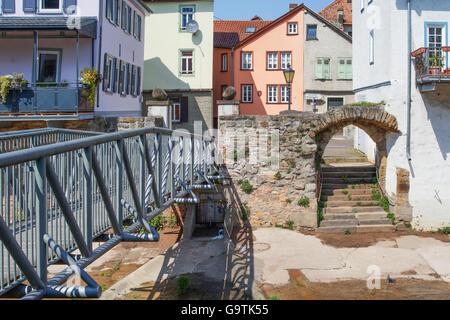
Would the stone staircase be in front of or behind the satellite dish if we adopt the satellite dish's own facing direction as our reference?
in front

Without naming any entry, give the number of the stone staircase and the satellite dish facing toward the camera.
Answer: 2

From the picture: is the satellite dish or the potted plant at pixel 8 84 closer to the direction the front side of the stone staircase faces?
the potted plant

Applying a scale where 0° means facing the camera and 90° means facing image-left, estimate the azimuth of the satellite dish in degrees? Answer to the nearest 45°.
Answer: approximately 0°

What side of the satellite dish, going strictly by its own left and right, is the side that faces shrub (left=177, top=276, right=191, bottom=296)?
front

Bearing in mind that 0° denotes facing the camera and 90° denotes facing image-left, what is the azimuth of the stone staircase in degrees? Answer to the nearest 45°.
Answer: approximately 0°

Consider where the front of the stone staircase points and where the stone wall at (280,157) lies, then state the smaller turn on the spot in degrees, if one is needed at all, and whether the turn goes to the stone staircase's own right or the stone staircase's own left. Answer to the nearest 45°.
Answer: approximately 45° to the stone staircase's own right

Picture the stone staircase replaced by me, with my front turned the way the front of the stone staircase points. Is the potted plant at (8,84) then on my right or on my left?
on my right

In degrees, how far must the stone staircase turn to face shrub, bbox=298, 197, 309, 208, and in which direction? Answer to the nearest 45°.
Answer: approximately 45° to its right

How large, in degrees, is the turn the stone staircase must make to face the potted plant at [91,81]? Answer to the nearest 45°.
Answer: approximately 90° to its right
